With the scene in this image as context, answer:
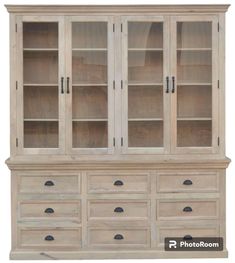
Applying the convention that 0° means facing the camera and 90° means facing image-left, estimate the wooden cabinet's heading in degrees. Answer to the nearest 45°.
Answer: approximately 0°
